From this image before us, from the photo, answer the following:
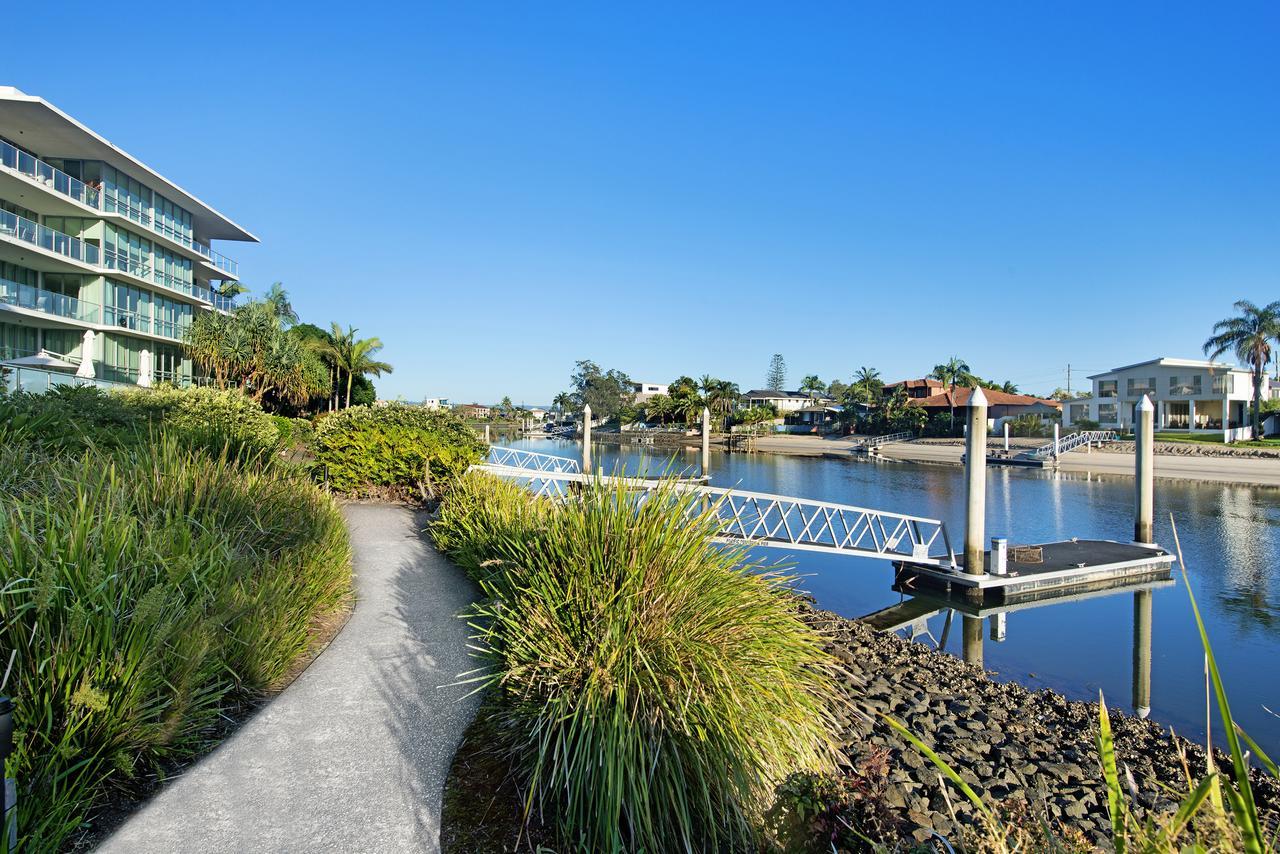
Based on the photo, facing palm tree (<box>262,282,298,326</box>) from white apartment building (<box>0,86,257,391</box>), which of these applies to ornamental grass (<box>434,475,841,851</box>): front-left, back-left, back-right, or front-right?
back-right

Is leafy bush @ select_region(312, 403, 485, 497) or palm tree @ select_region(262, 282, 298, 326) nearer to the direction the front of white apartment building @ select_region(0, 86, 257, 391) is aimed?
the leafy bush

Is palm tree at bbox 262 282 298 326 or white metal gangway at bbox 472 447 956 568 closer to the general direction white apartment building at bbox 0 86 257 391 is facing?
the white metal gangway

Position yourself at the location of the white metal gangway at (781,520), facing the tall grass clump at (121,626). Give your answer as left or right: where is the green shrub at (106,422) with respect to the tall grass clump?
right

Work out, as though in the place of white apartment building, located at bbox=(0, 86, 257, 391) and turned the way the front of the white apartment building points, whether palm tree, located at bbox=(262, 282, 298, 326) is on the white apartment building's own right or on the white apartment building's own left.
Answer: on the white apartment building's own left

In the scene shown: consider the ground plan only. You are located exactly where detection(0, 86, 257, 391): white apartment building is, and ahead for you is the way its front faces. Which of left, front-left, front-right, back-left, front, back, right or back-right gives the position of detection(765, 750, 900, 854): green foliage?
front-right

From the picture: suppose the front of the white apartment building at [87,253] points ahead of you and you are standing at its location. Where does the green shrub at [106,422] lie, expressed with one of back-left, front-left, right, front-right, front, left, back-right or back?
front-right

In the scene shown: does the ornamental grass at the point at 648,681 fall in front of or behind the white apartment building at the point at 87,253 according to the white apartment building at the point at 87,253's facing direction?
in front

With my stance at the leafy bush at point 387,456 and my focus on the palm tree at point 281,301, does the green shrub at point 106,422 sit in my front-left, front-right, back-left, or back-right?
back-left

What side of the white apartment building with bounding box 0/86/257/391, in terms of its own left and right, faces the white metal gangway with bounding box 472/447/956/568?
front

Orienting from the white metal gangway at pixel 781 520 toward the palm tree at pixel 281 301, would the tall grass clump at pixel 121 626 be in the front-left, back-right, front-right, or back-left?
back-left

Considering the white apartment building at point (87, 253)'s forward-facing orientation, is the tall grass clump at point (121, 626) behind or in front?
in front

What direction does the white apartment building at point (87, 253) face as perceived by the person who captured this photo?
facing the viewer and to the right of the viewer
